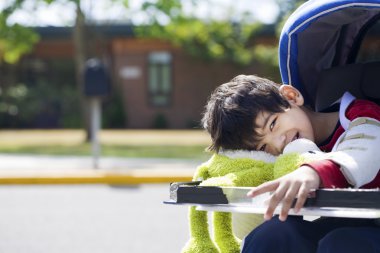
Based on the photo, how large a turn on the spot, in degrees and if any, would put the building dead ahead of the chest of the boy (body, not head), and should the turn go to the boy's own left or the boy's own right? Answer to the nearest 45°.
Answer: approximately 135° to the boy's own right

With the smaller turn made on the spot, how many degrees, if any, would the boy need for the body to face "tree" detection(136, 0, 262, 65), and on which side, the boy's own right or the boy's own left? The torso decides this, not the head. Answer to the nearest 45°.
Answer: approximately 135° to the boy's own right

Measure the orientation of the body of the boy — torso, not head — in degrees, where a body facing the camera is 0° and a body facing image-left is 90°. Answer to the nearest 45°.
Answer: approximately 45°

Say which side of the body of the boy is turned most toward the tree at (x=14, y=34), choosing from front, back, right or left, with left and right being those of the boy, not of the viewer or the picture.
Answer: right
